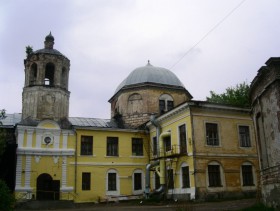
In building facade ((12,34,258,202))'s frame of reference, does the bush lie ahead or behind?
ahead

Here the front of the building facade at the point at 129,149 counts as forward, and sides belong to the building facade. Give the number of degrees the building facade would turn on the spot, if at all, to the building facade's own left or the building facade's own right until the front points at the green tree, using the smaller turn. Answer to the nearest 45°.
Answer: approximately 135° to the building facade's own left

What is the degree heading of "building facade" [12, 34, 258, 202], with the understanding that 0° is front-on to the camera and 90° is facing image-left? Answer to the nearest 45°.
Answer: approximately 0°

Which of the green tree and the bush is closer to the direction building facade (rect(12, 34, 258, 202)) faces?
the bush
